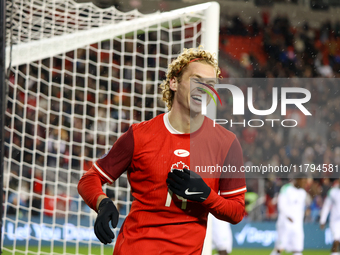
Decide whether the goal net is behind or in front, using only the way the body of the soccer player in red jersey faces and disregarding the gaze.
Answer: behind

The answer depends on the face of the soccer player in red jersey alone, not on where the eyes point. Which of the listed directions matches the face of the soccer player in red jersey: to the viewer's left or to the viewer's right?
to the viewer's right

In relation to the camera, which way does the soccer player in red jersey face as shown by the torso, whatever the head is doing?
toward the camera

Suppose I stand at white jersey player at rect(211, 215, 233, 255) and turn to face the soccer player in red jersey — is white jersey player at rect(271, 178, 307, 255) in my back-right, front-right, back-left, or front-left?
back-left

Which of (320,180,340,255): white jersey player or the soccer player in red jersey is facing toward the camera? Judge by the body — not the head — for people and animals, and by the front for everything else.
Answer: the soccer player in red jersey

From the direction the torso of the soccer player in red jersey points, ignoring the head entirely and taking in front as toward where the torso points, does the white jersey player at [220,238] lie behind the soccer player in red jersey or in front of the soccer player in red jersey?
behind
